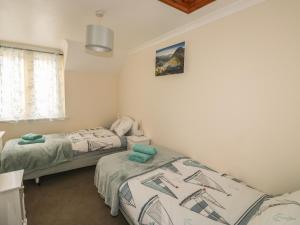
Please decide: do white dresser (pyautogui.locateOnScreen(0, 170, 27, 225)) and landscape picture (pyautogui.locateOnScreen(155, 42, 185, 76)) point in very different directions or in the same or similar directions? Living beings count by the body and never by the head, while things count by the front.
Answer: very different directions

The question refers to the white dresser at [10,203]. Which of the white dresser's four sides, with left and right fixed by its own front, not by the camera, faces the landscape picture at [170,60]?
front

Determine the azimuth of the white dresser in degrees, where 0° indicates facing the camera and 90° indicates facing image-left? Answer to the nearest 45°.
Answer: approximately 270°

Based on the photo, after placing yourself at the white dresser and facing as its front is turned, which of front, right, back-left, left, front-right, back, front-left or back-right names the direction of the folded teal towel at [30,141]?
left

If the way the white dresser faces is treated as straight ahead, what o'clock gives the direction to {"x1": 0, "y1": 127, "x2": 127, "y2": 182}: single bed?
The single bed is roughly at 10 o'clock from the white dresser.

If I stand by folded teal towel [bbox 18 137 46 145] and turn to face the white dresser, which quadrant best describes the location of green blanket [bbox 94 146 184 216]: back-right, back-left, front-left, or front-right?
front-left

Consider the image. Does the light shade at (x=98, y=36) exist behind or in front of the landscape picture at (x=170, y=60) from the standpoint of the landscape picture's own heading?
in front

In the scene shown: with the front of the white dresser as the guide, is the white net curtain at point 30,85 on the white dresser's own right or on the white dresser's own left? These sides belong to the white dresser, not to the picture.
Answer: on the white dresser's own left

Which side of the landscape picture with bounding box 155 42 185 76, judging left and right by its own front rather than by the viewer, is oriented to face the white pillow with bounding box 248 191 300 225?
left

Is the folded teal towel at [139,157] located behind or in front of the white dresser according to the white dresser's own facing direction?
in front

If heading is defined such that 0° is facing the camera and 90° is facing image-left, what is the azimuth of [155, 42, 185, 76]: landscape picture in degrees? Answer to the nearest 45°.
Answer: approximately 45°

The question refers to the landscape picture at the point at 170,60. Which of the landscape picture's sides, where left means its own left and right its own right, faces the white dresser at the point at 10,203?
front

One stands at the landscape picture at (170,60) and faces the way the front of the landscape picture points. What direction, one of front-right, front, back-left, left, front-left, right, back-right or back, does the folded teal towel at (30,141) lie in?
front-right

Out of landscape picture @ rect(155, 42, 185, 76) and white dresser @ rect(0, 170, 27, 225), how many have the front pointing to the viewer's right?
1
